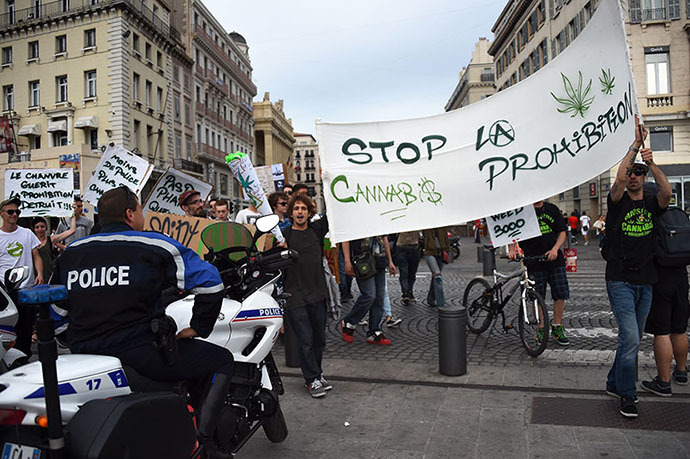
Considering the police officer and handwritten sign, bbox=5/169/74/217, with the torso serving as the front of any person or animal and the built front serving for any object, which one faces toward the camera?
the handwritten sign

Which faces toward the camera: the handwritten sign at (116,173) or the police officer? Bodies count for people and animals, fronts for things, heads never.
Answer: the handwritten sign

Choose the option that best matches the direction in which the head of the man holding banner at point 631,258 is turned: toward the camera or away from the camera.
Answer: toward the camera

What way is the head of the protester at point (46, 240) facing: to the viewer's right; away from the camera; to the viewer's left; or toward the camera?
toward the camera

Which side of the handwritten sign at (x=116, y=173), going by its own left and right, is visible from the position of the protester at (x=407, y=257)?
left

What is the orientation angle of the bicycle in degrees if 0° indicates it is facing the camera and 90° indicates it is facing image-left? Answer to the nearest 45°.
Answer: approximately 315°

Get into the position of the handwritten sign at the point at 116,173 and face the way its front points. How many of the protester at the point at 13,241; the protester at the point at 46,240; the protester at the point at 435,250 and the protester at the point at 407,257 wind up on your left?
2

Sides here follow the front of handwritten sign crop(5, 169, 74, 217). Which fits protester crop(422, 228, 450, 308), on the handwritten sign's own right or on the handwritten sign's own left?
on the handwritten sign's own left

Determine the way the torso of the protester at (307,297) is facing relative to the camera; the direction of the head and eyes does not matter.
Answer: toward the camera

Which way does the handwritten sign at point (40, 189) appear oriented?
toward the camera

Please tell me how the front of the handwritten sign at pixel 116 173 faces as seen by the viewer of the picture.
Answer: facing the viewer

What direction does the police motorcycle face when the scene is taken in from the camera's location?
facing away from the viewer and to the right of the viewer

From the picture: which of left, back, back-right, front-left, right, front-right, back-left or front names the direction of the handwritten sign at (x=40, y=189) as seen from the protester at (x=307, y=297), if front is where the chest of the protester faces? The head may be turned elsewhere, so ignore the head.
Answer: back-right

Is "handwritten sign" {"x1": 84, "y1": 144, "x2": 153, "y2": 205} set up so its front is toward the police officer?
yes

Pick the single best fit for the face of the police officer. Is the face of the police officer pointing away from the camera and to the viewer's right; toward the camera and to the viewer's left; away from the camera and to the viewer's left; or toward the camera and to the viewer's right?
away from the camera and to the viewer's right

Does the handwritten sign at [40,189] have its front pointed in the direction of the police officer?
yes

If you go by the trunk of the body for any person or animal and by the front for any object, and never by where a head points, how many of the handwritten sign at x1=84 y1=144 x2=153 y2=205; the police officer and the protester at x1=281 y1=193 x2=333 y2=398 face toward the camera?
2
